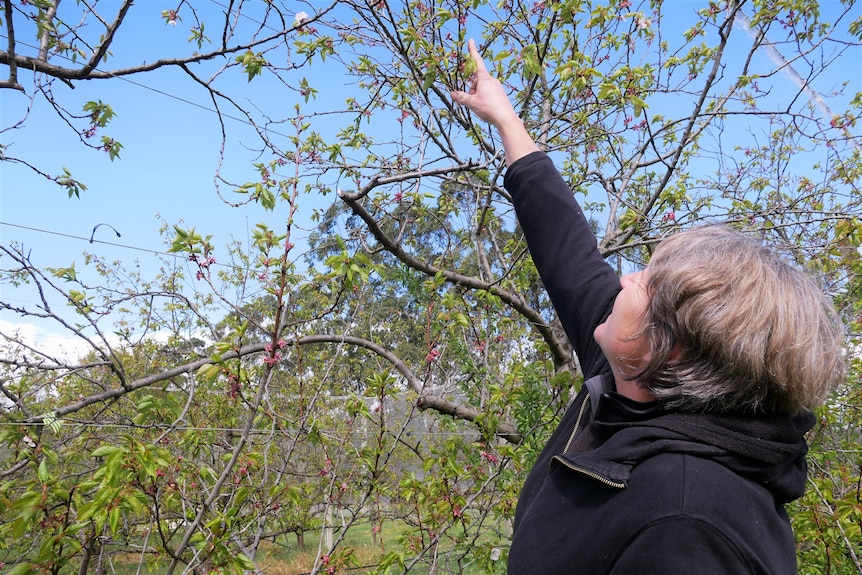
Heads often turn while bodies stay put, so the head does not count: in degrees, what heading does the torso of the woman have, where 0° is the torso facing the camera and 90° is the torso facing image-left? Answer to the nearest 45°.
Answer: approximately 90°
